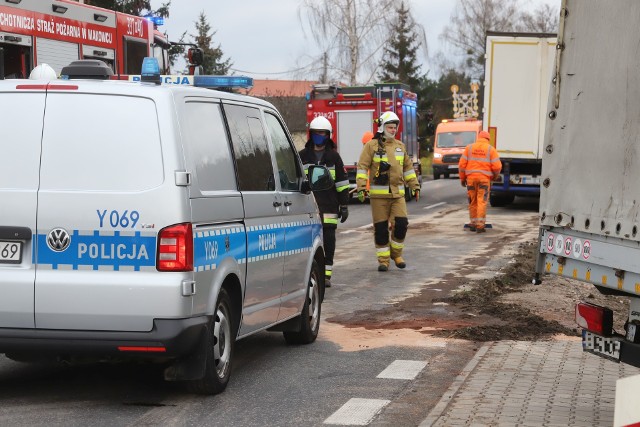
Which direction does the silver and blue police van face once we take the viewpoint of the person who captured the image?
facing away from the viewer and to the right of the viewer

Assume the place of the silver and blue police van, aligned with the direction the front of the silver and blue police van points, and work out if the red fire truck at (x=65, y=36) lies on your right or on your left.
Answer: on your left

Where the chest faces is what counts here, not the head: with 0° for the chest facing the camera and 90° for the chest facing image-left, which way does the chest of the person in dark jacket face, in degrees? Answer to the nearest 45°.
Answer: approximately 0°

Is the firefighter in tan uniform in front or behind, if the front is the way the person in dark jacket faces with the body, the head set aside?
behind

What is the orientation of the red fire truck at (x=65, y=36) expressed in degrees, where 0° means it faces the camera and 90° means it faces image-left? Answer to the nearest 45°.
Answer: approximately 225°

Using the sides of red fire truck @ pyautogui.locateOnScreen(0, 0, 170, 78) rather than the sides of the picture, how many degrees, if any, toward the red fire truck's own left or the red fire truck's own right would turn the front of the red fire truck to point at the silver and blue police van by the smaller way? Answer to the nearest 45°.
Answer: approximately 135° to the red fire truck's own right
